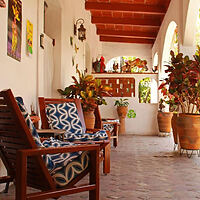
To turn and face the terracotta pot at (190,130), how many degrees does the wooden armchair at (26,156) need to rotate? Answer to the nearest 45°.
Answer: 0° — it already faces it

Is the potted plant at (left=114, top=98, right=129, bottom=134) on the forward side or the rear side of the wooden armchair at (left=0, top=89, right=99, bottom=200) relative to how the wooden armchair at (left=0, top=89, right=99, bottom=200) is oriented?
on the forward side

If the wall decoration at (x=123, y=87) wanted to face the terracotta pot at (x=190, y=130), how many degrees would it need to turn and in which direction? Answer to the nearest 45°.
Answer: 0° — it already faces it

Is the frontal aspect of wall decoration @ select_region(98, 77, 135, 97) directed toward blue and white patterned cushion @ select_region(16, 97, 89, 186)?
yes

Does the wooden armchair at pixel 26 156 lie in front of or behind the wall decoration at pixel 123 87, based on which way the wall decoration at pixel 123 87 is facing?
in front

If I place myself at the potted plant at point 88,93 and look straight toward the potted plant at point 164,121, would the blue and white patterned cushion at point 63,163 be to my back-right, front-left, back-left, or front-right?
back-right

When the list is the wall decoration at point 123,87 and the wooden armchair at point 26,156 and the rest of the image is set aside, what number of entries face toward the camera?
1
